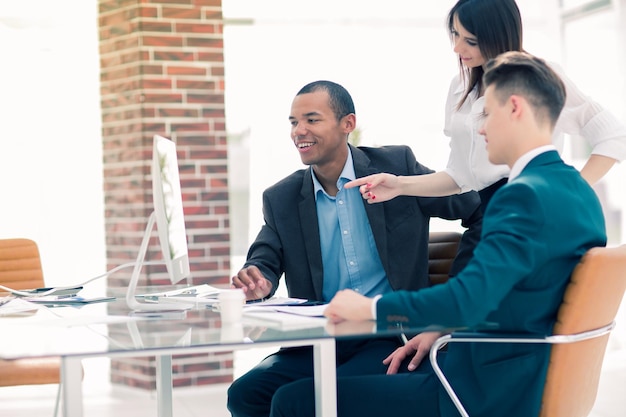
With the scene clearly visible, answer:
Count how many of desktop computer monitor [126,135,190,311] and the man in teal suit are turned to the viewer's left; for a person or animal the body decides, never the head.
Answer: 1

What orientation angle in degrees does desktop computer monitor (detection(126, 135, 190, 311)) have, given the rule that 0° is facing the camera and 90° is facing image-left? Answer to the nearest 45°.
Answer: approximately 270°

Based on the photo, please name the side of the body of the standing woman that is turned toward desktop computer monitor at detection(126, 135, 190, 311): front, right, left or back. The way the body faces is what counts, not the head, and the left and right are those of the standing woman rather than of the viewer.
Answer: front

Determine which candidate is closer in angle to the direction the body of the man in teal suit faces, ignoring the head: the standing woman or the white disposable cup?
the white disposable cup

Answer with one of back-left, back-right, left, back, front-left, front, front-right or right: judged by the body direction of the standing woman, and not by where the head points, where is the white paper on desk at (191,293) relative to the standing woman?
front-right

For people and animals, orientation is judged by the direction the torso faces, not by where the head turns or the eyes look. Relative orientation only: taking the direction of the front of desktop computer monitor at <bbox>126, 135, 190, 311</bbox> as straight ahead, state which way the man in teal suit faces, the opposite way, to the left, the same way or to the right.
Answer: the opposite way

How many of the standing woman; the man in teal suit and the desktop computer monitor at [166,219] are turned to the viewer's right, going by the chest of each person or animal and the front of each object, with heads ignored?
1

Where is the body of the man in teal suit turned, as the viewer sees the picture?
to the viewer's left

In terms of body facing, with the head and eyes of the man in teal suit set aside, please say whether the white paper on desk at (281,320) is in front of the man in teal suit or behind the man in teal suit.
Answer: in front

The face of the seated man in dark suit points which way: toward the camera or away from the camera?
toward the camera

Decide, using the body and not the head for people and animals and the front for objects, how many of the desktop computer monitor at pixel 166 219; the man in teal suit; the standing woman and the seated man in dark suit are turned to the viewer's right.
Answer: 1

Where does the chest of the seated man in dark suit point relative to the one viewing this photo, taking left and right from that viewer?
facing the viewer and to the left of the viewer

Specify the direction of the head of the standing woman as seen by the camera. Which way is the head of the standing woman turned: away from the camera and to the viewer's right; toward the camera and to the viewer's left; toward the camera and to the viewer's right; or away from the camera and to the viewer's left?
toward the camera and to the viewer's left
